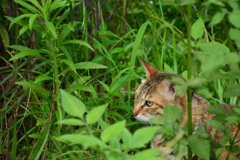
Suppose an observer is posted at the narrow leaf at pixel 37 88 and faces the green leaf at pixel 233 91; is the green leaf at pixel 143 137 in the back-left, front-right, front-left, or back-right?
front-right

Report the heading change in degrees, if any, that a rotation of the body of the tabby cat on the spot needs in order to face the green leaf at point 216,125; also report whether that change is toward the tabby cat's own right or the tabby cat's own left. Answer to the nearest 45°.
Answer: approximately 90° to the tabby cat's own left

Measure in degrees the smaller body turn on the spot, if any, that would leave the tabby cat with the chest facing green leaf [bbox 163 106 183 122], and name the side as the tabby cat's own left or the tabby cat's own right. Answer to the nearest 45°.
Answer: approximately 90° to the tabby cat's own left

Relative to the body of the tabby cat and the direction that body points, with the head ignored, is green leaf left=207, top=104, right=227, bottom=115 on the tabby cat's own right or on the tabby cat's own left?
on the tabby cat's own left

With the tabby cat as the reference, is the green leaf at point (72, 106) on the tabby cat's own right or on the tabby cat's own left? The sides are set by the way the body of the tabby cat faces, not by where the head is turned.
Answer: on the tabby cat's own left

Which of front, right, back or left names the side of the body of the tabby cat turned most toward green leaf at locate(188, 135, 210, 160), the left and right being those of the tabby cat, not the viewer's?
left

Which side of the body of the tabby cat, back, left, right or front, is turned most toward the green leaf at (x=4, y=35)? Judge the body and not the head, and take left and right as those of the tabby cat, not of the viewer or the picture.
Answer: front

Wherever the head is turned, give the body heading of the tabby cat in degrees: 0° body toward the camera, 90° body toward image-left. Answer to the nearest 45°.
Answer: approximately 90°

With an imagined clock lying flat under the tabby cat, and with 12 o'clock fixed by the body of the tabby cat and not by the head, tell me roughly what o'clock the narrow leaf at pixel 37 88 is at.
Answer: The narrow leaf is roughly at 11 o'clock from the tabby cat.
